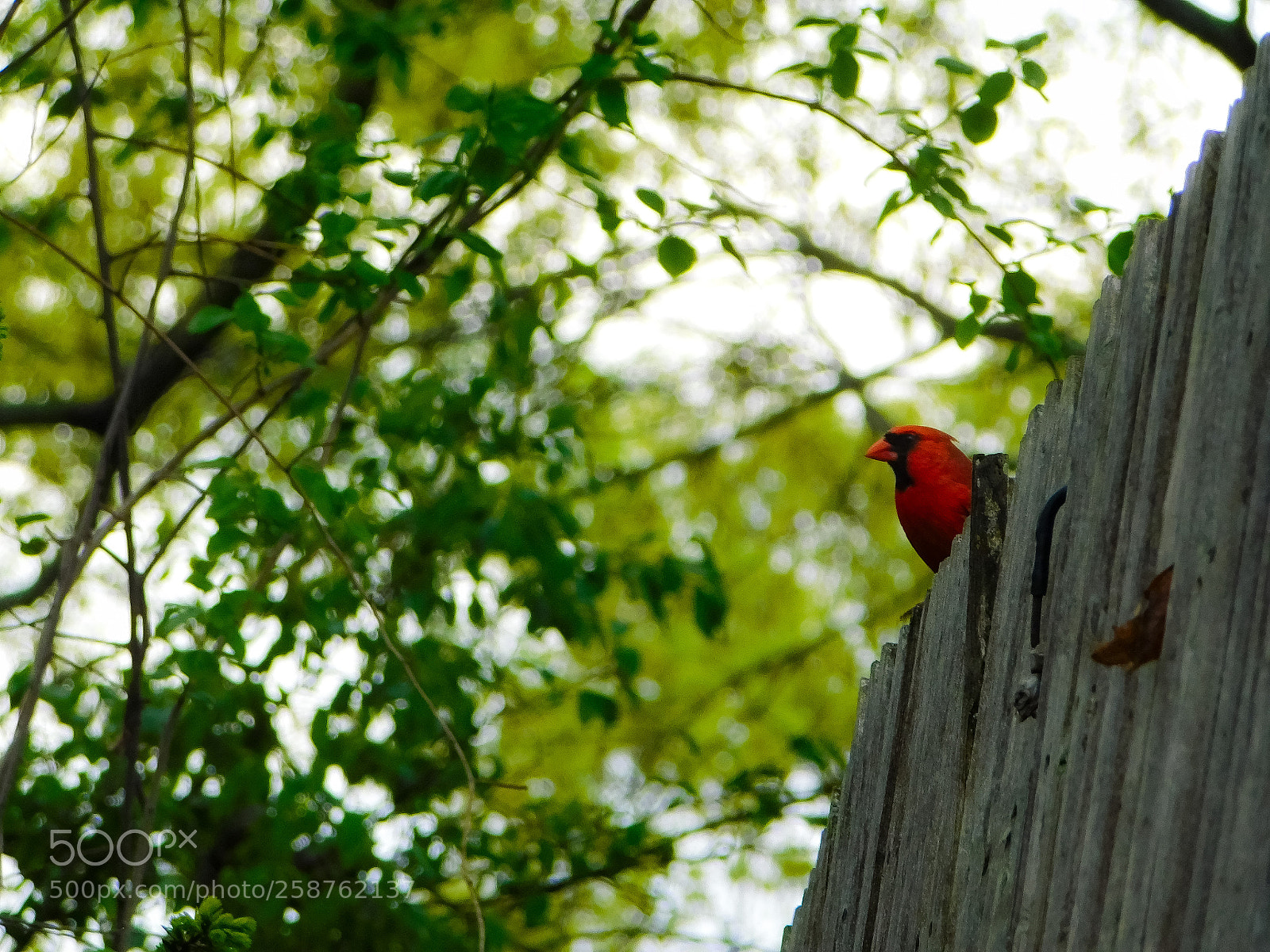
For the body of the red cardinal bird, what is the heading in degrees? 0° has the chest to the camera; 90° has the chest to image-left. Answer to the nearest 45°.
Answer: approximately 90°

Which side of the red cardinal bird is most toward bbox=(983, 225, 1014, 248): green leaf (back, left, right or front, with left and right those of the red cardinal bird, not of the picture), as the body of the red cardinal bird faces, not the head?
back

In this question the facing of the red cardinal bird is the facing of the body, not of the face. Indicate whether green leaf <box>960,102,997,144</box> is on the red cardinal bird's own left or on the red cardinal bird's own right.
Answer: on the red cardinal bird's own right

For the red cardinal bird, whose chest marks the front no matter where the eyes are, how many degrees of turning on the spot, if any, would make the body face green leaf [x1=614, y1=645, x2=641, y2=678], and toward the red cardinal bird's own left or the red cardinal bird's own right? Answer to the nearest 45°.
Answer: approximately 45° to the red cardinal bird's own right
